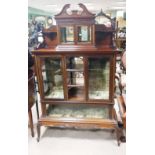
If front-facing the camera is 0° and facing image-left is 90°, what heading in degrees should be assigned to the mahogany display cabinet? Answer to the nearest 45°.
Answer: approximately 0°
